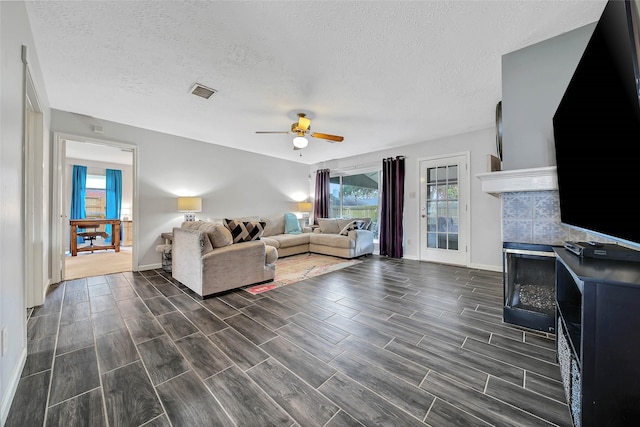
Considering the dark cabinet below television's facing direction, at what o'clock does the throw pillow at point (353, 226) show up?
The throw pillow is roughly at 1 o'clock from the dark cabinet below television.

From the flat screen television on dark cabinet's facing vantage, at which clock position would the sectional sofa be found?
The sectional sofa is roughly at 1 o'clock from the flat screen television on dark cabinet.

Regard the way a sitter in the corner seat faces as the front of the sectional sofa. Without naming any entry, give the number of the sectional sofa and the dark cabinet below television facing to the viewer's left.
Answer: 1

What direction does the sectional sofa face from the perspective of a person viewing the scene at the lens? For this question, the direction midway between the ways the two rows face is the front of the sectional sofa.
facing the viewer and to the right of the viewer

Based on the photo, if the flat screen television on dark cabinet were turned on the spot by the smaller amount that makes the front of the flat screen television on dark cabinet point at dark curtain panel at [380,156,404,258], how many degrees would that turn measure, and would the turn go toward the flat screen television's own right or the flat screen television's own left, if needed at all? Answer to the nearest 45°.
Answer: approximately 90° to the flat screen television's own right

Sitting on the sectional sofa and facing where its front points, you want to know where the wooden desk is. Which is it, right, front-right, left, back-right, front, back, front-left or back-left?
back

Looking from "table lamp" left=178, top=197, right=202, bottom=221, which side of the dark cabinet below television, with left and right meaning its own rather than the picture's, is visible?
front

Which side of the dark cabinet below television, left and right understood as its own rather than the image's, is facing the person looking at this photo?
left

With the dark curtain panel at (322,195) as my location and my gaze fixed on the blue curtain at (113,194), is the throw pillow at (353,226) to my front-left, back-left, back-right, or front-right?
back-left

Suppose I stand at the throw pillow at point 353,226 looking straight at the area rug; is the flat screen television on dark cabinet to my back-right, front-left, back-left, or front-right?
front-left

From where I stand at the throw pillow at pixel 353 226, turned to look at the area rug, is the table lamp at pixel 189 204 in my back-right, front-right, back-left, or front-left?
front-right

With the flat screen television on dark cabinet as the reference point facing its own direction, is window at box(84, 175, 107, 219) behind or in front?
in front

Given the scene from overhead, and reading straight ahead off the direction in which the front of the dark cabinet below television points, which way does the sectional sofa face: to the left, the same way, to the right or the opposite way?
the opposite way

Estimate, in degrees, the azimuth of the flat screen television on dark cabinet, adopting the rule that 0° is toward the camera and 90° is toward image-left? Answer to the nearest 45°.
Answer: approximately 45°

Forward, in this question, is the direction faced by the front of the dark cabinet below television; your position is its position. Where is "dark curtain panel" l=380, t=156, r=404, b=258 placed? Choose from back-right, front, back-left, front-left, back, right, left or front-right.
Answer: front-right

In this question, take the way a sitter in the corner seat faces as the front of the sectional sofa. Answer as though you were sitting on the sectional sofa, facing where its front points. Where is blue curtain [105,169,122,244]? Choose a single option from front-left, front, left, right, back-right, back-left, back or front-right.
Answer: back
